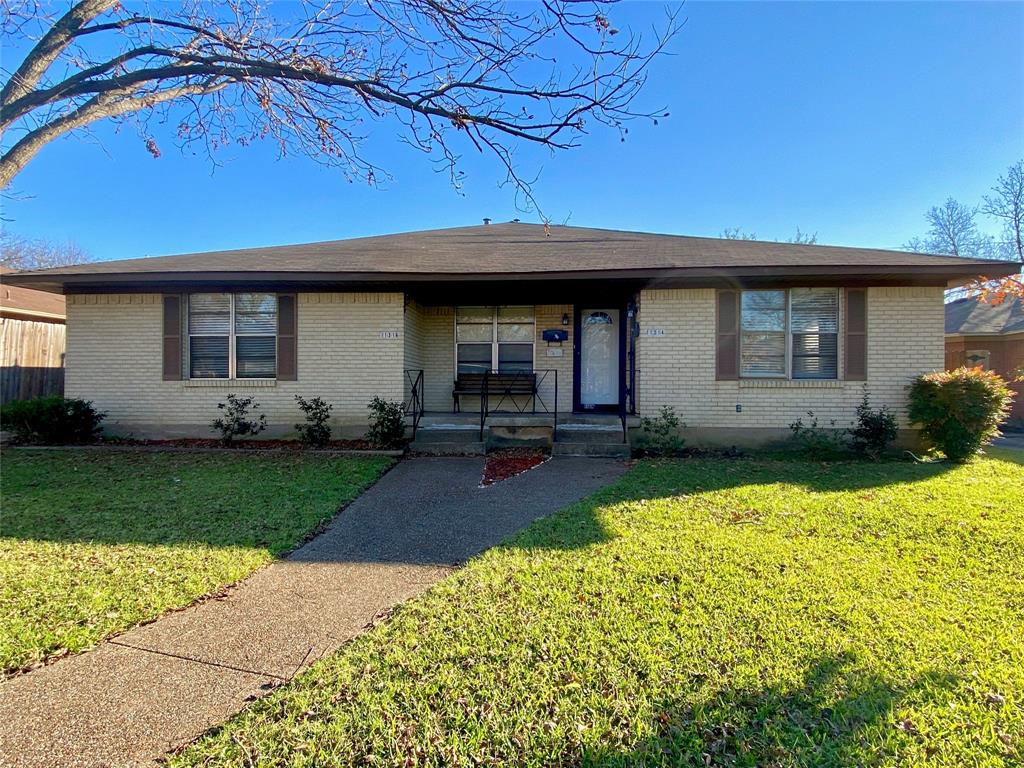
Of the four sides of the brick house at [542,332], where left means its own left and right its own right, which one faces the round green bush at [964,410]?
left

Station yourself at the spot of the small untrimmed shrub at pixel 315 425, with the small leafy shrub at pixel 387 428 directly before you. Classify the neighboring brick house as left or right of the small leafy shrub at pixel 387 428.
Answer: left

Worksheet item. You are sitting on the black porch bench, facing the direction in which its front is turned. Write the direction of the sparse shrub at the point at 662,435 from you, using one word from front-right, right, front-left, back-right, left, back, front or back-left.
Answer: front-left

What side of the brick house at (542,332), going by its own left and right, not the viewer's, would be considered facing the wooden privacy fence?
right

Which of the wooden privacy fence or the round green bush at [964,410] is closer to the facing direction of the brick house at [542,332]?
the round green bush

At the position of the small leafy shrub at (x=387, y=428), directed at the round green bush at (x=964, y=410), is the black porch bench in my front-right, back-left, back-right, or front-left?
front-left

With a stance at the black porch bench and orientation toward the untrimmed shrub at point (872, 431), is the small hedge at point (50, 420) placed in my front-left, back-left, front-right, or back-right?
back-right

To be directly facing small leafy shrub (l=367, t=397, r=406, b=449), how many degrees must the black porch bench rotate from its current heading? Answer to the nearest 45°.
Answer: approximately 45° to its right

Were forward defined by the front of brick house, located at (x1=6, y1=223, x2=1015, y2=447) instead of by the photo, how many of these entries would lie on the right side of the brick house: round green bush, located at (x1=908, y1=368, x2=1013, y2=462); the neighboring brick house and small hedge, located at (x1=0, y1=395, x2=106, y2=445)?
1

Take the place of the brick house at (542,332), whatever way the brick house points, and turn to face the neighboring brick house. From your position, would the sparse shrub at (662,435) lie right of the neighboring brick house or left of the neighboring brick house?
right

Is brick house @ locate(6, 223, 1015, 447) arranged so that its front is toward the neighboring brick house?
no

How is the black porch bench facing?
toward the camera

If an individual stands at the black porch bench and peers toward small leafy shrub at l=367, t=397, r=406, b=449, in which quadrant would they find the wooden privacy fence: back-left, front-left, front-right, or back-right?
front-right

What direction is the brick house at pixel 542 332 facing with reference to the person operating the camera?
facing the viewer

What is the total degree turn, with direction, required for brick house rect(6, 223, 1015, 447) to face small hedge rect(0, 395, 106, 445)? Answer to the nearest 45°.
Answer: approximately 90° to its right

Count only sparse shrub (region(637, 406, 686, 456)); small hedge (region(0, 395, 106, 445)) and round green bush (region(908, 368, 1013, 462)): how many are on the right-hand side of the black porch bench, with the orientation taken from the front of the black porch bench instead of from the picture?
1
